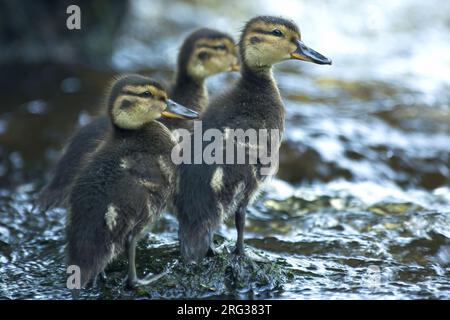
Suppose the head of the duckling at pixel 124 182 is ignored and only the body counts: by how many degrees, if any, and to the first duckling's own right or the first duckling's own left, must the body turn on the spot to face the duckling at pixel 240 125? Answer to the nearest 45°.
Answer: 0° — it already faces it

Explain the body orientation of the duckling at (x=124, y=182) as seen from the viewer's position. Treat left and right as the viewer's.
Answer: facing to the right of the viewer

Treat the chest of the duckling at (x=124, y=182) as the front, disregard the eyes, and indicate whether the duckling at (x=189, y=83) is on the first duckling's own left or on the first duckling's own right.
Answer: on the first duckling's own left
